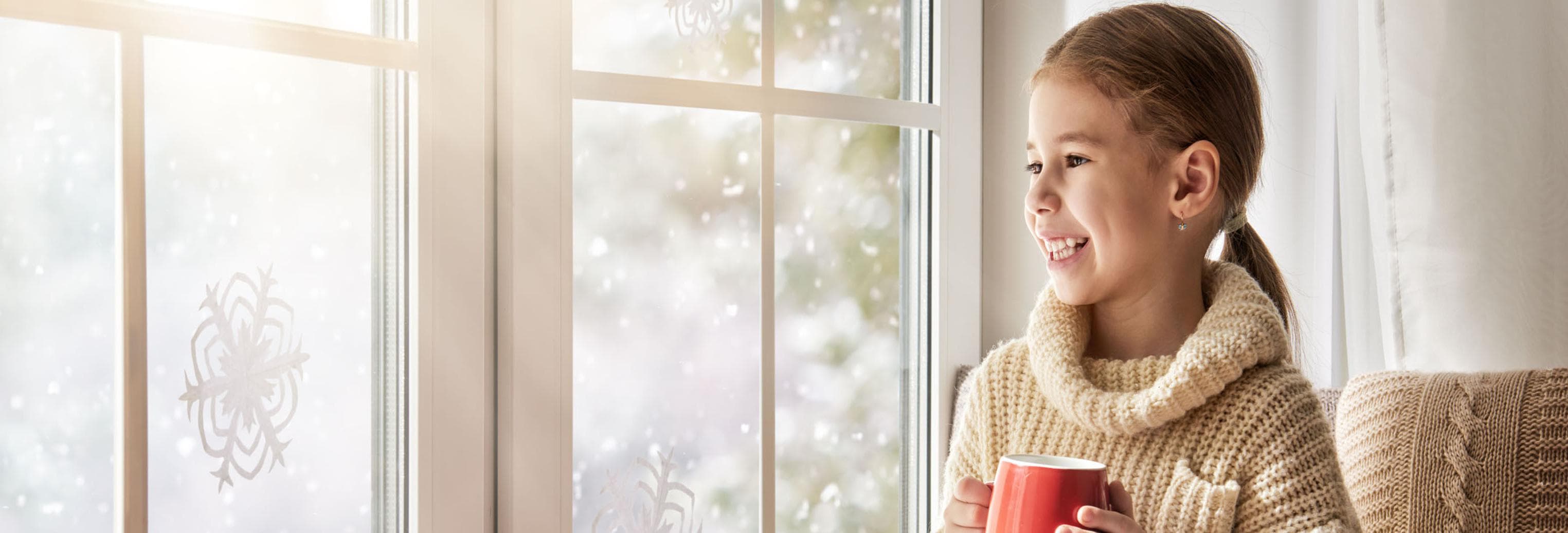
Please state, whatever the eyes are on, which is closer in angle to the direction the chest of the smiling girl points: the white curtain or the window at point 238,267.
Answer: the window

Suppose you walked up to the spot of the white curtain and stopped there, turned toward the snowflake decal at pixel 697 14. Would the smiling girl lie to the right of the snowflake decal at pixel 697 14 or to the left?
left

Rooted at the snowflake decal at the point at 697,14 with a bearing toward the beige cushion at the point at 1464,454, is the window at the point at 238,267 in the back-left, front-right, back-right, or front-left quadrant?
back-right

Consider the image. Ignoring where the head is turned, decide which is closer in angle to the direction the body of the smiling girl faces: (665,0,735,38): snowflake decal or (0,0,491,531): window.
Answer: the window

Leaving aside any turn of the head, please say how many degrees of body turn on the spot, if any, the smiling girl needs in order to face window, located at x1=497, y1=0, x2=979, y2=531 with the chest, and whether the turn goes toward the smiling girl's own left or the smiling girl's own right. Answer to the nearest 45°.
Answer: approximately 90° to the smiling girl's own right

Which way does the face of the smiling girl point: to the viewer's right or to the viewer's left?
to the viewer's left

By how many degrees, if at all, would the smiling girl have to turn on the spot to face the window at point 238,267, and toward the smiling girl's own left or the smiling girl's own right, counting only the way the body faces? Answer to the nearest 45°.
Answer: approximately 45° to the smiling girl's own right

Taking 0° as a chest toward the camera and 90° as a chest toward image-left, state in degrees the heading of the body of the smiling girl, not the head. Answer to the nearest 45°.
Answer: approximately 45°

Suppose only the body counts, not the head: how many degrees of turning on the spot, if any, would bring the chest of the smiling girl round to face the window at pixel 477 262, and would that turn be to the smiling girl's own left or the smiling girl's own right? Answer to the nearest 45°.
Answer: approximately 45° to the smiling girl's own right

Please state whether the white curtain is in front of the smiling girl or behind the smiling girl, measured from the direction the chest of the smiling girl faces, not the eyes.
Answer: behind
